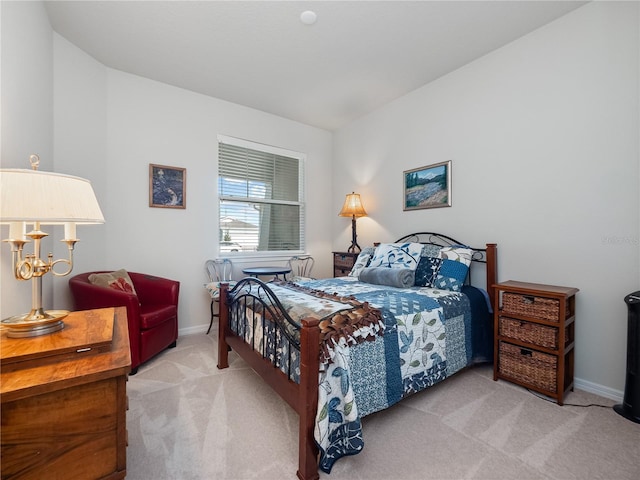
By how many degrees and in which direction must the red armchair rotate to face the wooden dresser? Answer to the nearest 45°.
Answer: approximately 45° to its right

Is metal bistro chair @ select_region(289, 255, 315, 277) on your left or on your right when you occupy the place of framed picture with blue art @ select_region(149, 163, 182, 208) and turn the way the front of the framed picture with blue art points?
on your left

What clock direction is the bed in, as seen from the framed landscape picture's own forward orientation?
The bed is roughly at 11 o'clock from the framed landscape picture.

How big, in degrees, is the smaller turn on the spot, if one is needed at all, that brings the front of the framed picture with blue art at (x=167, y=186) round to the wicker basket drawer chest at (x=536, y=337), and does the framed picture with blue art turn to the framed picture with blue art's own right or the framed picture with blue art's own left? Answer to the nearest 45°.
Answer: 0° — it already faces it

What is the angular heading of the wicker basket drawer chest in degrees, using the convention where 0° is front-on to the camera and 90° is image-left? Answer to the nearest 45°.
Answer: approximately 45°

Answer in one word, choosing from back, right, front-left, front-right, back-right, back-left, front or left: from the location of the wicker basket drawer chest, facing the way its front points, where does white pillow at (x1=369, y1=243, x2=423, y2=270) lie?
front-right

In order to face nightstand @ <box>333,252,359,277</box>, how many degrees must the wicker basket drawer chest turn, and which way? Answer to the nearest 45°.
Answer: approximately 45° to its right

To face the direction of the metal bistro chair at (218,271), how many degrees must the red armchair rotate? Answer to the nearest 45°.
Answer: approximately 90° to its left

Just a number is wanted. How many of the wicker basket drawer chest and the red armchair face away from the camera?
0
